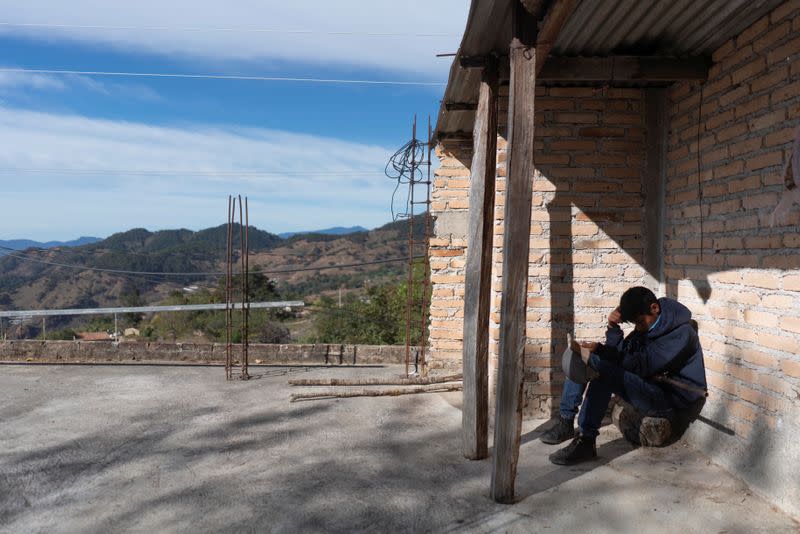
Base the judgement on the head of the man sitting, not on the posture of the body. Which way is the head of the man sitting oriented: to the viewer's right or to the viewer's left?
to the viewer's left

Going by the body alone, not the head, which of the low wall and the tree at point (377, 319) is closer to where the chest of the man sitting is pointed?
the low wall

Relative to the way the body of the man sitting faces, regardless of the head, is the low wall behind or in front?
in front

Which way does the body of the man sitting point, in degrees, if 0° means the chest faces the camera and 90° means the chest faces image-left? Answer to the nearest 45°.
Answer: approximately 90°

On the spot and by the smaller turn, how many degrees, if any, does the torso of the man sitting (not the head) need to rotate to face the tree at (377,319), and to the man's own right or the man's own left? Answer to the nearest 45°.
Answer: approximately 45° to the man's own right
